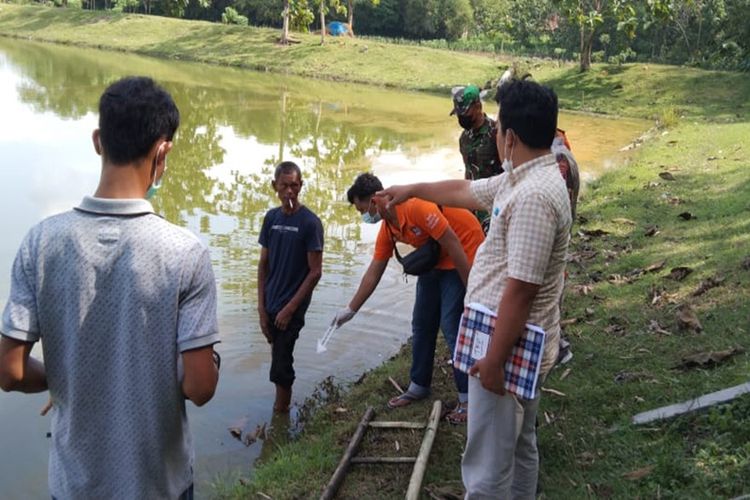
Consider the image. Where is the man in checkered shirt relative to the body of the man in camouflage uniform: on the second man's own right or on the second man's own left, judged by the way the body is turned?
on the second man's own left

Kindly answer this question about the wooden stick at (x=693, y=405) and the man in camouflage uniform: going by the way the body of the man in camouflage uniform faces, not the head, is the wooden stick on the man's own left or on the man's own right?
on the man's own left

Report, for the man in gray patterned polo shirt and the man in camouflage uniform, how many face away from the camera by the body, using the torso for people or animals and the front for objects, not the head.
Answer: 1

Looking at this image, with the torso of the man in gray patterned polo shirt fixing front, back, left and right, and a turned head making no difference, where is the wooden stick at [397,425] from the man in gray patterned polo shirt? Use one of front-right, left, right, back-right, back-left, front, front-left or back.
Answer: front-right

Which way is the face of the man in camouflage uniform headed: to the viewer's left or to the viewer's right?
to the viewer's left

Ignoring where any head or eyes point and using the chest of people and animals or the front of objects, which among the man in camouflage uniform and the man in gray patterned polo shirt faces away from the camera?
the man in gray patterned polo shirt

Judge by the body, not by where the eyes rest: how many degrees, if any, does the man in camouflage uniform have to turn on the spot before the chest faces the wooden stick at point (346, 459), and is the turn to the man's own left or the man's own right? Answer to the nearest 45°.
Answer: approximately 45° to the man's own left

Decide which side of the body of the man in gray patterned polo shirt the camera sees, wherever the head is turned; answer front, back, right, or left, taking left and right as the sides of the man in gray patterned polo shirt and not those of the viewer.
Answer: back

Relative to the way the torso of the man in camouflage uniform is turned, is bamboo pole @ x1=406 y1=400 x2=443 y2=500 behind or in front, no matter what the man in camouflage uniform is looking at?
in front

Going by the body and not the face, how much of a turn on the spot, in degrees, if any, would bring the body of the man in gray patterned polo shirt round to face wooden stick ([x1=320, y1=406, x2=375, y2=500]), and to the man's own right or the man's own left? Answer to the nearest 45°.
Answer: approximately 45° to the man's own right

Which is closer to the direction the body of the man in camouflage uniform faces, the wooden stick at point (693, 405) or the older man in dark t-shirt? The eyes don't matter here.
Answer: the older man in dark t-shirt
